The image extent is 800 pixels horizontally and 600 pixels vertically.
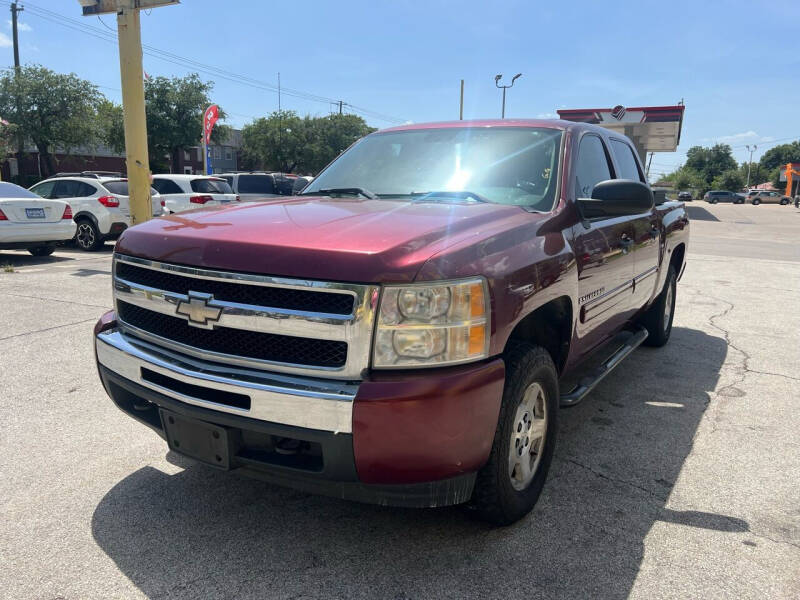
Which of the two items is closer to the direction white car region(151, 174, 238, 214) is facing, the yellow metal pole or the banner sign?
the banner sign

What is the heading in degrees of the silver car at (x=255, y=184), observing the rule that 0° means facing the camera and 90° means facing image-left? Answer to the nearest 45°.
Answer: approximately 135°

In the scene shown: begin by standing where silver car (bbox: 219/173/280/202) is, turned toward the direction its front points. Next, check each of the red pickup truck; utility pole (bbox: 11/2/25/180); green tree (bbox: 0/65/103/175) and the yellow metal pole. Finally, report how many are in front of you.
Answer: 2

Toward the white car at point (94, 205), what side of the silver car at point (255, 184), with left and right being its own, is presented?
left

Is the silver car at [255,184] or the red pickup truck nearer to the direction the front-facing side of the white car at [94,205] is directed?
the silver car

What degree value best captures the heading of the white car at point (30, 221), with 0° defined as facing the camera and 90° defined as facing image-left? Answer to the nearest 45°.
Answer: approximately 135°

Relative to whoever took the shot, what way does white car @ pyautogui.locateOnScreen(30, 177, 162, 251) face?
facing away from the viewer and to the left of the viewer

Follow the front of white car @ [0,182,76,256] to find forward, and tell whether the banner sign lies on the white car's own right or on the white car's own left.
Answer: on the white car's own right

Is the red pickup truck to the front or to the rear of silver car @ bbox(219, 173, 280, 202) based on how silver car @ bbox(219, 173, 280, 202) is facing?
to the rear

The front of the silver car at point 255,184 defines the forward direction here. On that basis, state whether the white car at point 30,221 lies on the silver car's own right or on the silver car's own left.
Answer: on the silver car's own left
